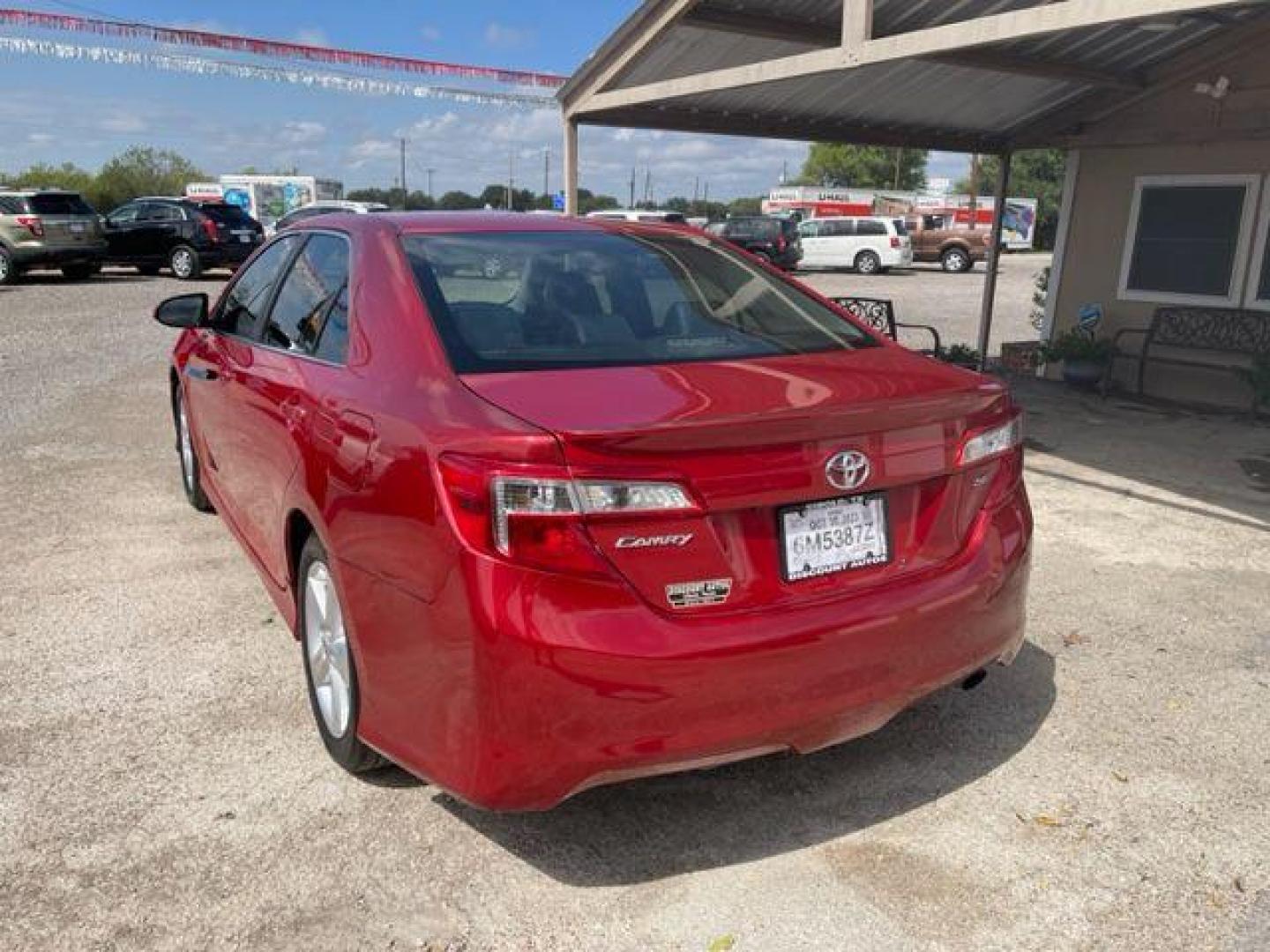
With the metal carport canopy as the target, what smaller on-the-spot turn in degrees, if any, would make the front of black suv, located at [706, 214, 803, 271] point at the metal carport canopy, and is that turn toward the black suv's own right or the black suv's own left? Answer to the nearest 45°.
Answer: approximately 135° to the black suv's own left

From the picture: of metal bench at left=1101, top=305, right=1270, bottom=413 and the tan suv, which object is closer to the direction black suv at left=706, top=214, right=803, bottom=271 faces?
the tan suv

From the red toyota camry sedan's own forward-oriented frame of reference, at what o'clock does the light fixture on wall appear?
The light fixture on wall is roughly at 3 o'clock from the red toyota camry sedan.

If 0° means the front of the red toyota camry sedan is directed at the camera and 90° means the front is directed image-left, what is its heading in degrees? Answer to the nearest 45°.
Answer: approximately 135°

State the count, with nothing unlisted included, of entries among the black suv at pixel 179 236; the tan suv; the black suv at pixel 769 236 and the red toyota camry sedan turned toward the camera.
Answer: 0

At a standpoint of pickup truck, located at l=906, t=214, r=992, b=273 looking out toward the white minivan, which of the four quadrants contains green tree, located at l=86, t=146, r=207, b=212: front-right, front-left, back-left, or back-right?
front-right

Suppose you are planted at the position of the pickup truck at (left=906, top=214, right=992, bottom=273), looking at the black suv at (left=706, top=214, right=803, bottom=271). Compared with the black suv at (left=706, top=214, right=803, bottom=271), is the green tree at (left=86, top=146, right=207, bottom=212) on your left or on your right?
right

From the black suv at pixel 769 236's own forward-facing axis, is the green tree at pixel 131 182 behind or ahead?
ahead

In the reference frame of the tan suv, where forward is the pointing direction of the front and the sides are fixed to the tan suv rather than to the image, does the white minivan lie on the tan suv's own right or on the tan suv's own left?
on the tan suv's own right

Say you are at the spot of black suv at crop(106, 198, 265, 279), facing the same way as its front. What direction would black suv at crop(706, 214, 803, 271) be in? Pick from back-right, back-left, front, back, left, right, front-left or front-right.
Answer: back-right

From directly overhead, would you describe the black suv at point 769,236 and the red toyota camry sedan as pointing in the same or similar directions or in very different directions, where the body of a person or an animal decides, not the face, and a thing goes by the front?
same or similar directions

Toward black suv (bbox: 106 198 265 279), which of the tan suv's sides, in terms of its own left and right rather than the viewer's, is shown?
right

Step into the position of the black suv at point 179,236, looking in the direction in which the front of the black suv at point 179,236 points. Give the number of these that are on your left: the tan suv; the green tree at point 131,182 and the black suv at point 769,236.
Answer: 1

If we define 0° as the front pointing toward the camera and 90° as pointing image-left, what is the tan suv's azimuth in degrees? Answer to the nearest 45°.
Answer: approximately 135°

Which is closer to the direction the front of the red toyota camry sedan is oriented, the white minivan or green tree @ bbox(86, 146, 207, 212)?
the green tree

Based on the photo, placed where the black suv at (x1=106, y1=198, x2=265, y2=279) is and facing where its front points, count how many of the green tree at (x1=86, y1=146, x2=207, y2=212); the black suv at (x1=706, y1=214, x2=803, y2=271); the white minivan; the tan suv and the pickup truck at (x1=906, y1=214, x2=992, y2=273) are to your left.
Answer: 1
